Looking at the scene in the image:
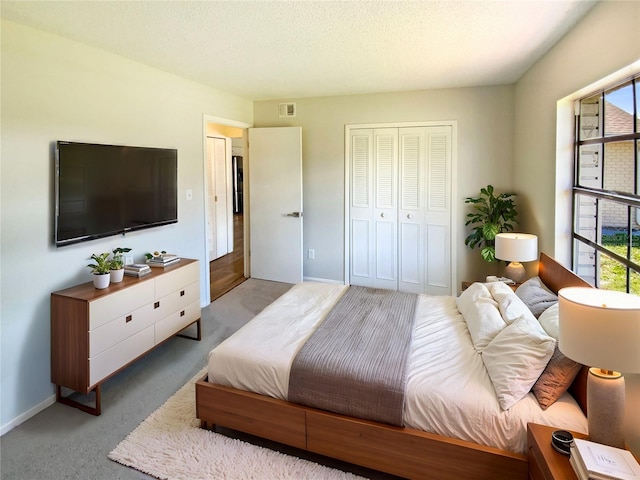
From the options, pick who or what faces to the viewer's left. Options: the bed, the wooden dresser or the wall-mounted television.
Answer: the bed

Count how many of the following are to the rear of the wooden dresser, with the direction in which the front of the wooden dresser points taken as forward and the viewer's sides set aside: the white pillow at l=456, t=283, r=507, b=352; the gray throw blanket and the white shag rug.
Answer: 0

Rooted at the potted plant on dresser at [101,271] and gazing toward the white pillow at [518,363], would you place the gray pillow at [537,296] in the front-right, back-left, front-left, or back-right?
front-left

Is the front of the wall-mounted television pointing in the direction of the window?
yes

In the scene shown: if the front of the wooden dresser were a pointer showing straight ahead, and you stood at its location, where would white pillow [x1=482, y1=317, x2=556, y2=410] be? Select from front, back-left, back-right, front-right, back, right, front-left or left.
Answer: front

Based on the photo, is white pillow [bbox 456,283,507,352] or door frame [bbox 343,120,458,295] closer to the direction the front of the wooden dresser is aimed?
the white pillow

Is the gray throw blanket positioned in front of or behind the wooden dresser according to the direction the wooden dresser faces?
in front

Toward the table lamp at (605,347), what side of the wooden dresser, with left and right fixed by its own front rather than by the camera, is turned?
front

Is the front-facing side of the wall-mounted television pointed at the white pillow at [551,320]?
yes

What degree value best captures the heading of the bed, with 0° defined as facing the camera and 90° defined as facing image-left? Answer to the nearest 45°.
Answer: approximately 90°

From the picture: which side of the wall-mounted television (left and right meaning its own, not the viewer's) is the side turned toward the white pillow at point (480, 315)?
front

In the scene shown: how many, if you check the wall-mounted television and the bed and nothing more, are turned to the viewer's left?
1

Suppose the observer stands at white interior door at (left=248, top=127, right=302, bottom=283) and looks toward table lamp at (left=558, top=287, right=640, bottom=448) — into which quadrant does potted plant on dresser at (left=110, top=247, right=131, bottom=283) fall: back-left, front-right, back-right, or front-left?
front-right

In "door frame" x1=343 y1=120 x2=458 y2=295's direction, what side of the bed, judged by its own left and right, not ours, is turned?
right

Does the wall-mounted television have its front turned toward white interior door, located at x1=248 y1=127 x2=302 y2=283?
no

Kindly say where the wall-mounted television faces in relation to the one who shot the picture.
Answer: facing the viewer and to the right of the viewer

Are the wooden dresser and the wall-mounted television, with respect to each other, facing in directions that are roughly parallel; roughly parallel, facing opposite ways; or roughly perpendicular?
roughly parallel
